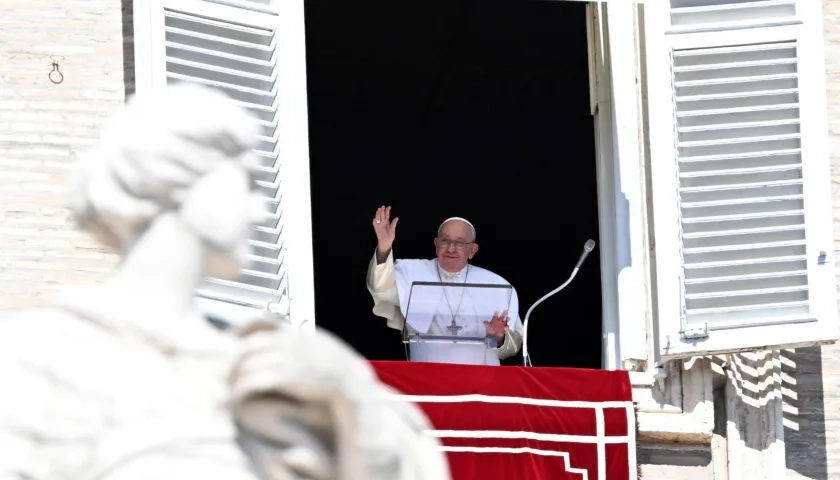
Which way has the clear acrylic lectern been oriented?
toward the camera

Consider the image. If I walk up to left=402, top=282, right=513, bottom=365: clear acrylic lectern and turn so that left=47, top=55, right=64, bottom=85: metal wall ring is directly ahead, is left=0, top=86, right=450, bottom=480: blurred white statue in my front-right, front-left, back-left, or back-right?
front-left

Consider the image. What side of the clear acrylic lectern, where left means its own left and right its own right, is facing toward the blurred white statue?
front

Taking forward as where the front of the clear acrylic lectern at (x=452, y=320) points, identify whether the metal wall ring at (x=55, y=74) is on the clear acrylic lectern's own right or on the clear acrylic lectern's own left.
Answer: on the clear acrylic lectern's own right

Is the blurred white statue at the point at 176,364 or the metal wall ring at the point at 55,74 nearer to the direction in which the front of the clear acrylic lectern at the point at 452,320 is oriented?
the blurred white statue
